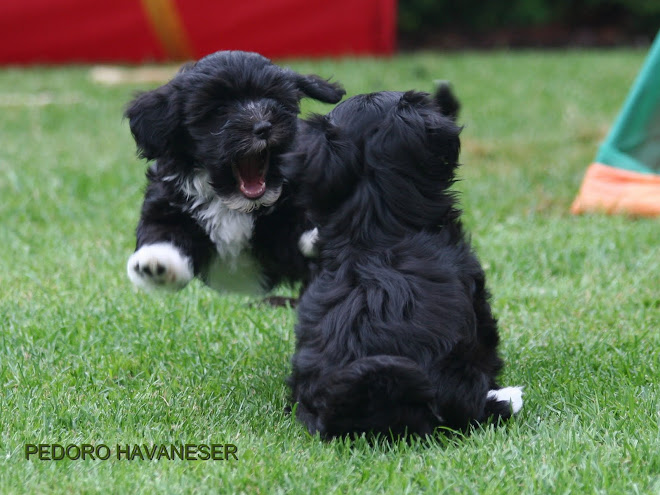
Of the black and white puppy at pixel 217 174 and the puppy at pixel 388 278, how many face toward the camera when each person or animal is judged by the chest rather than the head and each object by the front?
1

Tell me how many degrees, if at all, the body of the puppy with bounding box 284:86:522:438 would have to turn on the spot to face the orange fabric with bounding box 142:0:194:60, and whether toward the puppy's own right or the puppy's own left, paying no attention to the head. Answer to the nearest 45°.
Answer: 0° — it already faces it

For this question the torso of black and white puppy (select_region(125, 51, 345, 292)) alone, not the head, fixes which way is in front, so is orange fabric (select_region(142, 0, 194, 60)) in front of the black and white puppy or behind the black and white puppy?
behind

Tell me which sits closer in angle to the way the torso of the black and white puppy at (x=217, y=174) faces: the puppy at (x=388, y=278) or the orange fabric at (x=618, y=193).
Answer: the puppy

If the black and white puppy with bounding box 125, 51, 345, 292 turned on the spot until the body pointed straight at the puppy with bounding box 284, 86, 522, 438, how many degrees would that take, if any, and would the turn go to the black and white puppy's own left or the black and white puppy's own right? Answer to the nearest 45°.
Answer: approximately 45° to the black and white puppy's own left

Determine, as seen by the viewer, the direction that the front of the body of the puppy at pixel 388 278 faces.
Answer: away from the camera

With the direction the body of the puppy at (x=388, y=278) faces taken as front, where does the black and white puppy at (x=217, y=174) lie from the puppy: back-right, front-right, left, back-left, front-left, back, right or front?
front-left

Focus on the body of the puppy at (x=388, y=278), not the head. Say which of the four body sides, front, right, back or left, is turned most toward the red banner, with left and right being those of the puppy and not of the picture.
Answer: front

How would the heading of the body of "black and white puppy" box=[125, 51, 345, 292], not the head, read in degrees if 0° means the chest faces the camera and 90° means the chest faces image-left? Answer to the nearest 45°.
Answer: approximately 0°

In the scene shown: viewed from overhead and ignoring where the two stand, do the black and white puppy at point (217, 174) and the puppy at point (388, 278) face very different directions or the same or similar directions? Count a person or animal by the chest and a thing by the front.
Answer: very different directions
